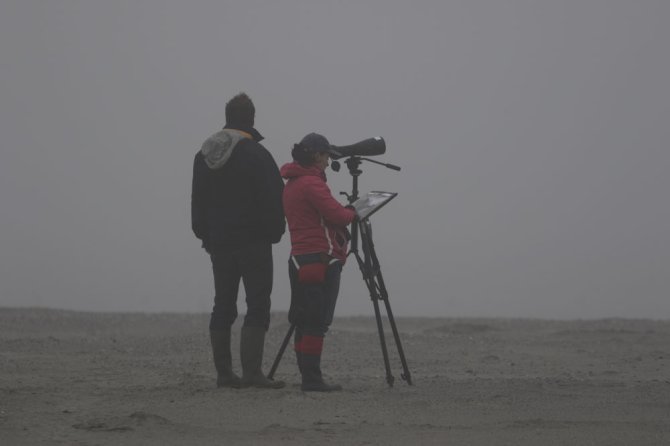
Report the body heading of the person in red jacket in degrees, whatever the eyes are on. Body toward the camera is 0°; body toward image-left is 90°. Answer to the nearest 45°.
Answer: approximately 270°

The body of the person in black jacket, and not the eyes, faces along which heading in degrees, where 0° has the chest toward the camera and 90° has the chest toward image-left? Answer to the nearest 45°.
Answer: approximately 225°

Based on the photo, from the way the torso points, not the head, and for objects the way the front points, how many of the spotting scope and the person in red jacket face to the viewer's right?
2

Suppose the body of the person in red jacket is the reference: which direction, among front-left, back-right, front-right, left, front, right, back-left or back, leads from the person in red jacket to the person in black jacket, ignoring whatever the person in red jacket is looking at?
back

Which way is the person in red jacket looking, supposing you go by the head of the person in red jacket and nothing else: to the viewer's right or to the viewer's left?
to the viewer's right

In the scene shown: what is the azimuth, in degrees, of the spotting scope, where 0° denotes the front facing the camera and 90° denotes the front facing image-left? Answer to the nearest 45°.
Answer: approximately 270°
